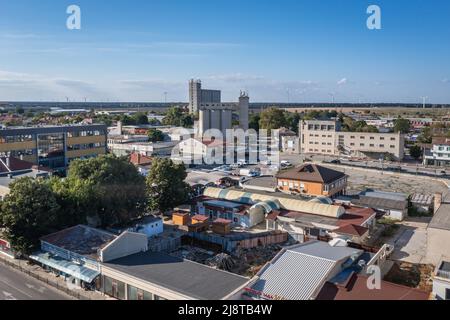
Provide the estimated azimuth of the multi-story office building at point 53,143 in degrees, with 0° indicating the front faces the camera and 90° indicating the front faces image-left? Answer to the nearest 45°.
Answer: approximately 0°

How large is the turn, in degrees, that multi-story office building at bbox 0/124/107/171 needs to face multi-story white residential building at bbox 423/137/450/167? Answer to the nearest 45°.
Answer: approximately 90° to its left

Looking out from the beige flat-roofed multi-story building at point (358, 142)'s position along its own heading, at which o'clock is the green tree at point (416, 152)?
The green tree is roughly at 9 o'clock from the beige flat-roofed multi-story building.

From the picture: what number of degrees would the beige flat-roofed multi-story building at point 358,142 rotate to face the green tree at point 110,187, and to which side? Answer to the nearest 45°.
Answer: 0° — it already faces it

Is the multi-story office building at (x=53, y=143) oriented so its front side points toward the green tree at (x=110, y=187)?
yes

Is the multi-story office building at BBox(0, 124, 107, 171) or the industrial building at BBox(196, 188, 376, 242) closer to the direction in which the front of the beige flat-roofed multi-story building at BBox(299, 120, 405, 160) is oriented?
the industrial building

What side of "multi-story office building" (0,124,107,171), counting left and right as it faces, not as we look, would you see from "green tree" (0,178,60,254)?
front

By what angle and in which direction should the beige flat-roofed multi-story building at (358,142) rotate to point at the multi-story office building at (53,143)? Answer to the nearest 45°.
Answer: approximately 45° to its right

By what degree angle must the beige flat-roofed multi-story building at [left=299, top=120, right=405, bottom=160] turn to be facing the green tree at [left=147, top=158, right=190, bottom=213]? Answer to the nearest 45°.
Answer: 0° — it already faces it

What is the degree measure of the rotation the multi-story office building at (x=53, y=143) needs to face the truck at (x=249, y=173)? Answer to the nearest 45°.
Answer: approximately 90° to its left

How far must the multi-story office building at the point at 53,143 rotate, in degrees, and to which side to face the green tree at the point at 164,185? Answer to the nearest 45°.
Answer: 0° — it already faces it

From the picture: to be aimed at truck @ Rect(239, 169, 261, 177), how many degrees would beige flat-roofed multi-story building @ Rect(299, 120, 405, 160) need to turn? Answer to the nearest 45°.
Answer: approximately 45° to its right

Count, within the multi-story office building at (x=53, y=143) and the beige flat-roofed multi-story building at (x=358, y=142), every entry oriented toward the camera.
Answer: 2

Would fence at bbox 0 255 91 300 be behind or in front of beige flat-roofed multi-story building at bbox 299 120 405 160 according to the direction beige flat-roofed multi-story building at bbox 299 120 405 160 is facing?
in front
